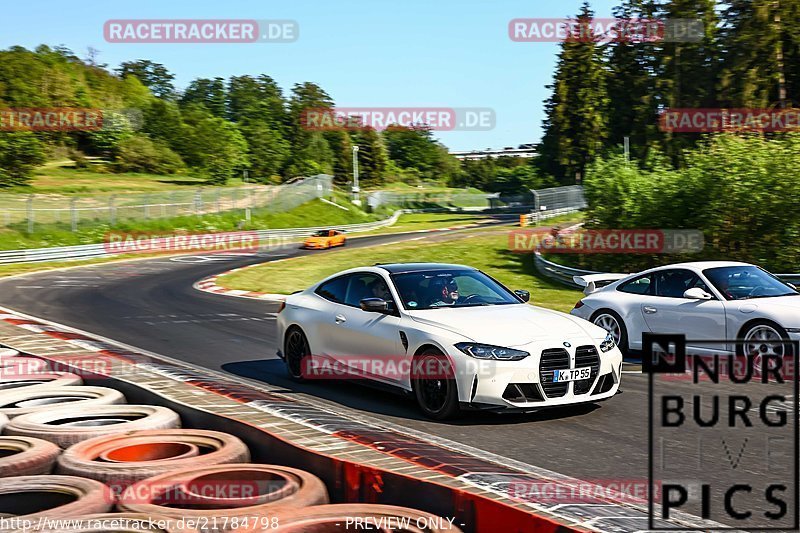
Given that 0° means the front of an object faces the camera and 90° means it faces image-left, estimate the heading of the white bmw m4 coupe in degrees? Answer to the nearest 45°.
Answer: approximately 315°

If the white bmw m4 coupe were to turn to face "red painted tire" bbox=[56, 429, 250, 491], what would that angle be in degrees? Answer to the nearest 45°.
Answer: approximately 90° to its right

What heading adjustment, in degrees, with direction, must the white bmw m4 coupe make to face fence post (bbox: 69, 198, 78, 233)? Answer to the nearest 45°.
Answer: approximately 180°

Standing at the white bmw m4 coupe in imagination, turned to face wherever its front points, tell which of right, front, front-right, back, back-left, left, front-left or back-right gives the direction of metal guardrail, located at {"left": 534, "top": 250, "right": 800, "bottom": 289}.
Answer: back-left

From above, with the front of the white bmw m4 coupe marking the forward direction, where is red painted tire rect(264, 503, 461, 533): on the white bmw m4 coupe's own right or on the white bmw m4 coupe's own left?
on the white bmw m4 coupe's own right

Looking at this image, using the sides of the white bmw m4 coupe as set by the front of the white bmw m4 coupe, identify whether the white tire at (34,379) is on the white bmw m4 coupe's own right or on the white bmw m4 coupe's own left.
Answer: on the white bmw m4 coupe's own right

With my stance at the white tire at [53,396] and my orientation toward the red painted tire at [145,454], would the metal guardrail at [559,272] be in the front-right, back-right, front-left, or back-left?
back-left

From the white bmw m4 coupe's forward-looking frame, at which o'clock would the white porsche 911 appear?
The white porsche 911 is roughly at 9 o'clock from the white bmw m4 coupe.

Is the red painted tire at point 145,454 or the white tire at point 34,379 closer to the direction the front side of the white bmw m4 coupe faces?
the red painted tire

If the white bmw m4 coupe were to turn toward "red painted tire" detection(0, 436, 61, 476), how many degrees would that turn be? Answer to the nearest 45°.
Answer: approximately 90° to its right
